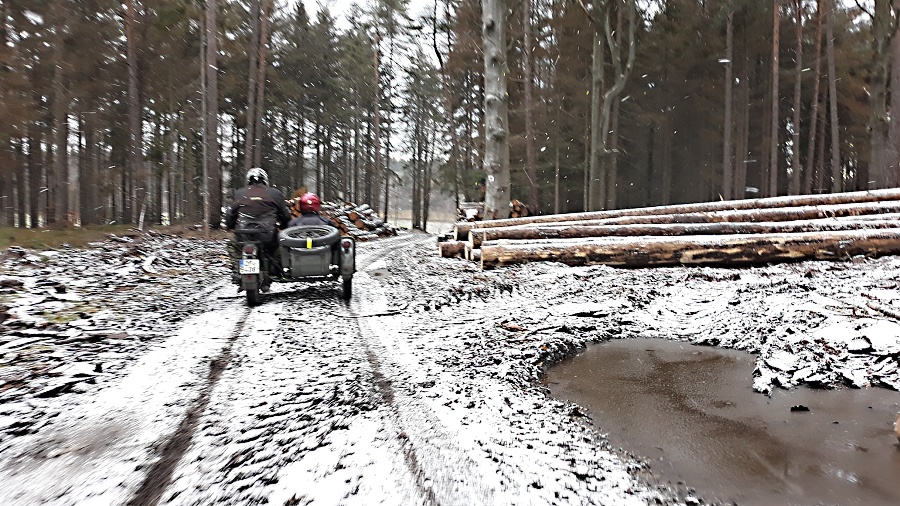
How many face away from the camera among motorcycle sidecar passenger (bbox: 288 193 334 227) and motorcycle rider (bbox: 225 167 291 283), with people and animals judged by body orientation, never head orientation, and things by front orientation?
2

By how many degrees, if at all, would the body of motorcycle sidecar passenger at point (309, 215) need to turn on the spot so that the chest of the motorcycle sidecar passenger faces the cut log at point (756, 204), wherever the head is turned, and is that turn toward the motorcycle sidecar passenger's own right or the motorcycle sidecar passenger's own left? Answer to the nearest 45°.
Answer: approximately 90° to the motorcycle sidecar passenger's own right

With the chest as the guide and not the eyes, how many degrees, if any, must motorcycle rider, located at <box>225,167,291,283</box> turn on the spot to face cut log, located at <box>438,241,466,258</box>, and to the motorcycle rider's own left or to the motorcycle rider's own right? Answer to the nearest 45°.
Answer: approximately 45° to the motorcycle rider's own right

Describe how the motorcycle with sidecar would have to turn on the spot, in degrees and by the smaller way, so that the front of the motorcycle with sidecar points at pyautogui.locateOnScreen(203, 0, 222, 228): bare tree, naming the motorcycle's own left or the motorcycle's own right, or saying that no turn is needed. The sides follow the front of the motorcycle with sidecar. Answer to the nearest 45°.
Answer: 0° — it already faces it

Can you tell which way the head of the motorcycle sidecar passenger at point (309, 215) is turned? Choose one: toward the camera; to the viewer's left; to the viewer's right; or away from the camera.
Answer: away from the camera

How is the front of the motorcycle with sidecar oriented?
away from the camera

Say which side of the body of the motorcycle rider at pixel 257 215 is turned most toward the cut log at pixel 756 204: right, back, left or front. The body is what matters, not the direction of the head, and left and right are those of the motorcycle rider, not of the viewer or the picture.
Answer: right

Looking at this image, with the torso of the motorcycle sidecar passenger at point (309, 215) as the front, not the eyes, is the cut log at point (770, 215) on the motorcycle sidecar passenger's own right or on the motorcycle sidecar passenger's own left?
on the motorcycle sidecar passenger's own right

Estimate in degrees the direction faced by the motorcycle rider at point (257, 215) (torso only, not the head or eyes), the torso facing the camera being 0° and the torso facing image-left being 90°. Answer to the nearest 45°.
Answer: approximately 180°

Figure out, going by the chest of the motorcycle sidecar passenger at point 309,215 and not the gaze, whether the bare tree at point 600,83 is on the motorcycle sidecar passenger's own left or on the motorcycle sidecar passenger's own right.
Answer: on the motorcycle sidecar passenger's own right

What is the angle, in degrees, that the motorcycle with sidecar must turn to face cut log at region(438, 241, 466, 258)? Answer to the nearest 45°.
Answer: approximately 45° to its right

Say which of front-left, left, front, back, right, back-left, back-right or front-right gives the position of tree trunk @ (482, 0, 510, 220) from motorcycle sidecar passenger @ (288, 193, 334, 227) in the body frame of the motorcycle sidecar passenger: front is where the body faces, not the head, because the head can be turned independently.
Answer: front-right

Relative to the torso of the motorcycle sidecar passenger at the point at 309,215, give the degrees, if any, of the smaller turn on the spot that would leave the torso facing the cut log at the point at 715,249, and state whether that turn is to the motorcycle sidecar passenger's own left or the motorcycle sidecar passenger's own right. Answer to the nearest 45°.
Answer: approximately 90° to the motorcycle sidecar passenger's own right

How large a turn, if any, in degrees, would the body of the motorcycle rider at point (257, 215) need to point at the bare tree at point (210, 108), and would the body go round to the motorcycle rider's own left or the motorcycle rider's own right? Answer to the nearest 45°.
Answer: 0° — they already face it

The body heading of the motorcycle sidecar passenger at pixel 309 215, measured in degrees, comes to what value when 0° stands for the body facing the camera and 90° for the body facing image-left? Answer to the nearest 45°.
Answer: approximately 180°
